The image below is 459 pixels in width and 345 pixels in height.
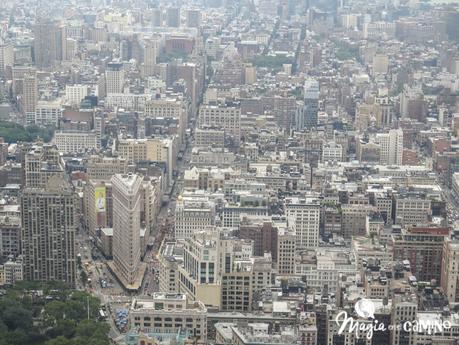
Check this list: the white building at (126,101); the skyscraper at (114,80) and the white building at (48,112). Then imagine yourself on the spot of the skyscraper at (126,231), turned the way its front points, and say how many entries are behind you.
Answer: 3

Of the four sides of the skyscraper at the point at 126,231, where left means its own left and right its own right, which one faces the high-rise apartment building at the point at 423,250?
left

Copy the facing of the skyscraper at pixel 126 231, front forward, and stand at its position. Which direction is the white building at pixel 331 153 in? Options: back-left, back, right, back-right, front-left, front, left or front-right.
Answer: back-left

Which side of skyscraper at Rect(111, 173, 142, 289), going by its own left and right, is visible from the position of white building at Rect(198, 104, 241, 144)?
back

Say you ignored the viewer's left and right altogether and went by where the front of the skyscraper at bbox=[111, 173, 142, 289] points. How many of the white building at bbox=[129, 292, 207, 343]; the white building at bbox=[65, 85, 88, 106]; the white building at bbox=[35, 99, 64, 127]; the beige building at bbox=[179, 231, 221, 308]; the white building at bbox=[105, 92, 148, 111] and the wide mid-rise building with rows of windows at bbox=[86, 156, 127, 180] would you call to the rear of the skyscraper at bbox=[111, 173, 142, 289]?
4

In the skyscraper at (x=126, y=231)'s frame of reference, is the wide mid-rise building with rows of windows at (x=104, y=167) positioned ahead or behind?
behind

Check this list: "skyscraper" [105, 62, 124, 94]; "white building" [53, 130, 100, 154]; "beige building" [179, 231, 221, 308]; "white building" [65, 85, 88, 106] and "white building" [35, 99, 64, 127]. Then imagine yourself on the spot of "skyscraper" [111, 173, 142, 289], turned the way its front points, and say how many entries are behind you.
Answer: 4

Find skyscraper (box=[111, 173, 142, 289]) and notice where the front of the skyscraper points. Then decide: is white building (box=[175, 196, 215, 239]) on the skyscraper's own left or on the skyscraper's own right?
on the skyscraper's own left

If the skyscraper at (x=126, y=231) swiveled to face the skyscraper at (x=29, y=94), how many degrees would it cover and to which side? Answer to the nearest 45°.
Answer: approximately 180°

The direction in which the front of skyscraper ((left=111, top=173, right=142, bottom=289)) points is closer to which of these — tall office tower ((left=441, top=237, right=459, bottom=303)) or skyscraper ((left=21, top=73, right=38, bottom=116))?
the tall office tower

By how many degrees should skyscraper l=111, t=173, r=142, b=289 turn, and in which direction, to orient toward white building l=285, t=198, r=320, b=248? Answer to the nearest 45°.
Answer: approximately 90° to its left

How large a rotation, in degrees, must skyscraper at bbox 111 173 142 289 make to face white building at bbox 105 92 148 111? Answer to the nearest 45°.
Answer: approximately 180°

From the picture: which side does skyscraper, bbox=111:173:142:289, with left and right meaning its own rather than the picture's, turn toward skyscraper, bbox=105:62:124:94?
back

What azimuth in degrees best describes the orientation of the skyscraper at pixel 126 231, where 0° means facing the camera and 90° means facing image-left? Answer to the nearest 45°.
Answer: approximately 0°
